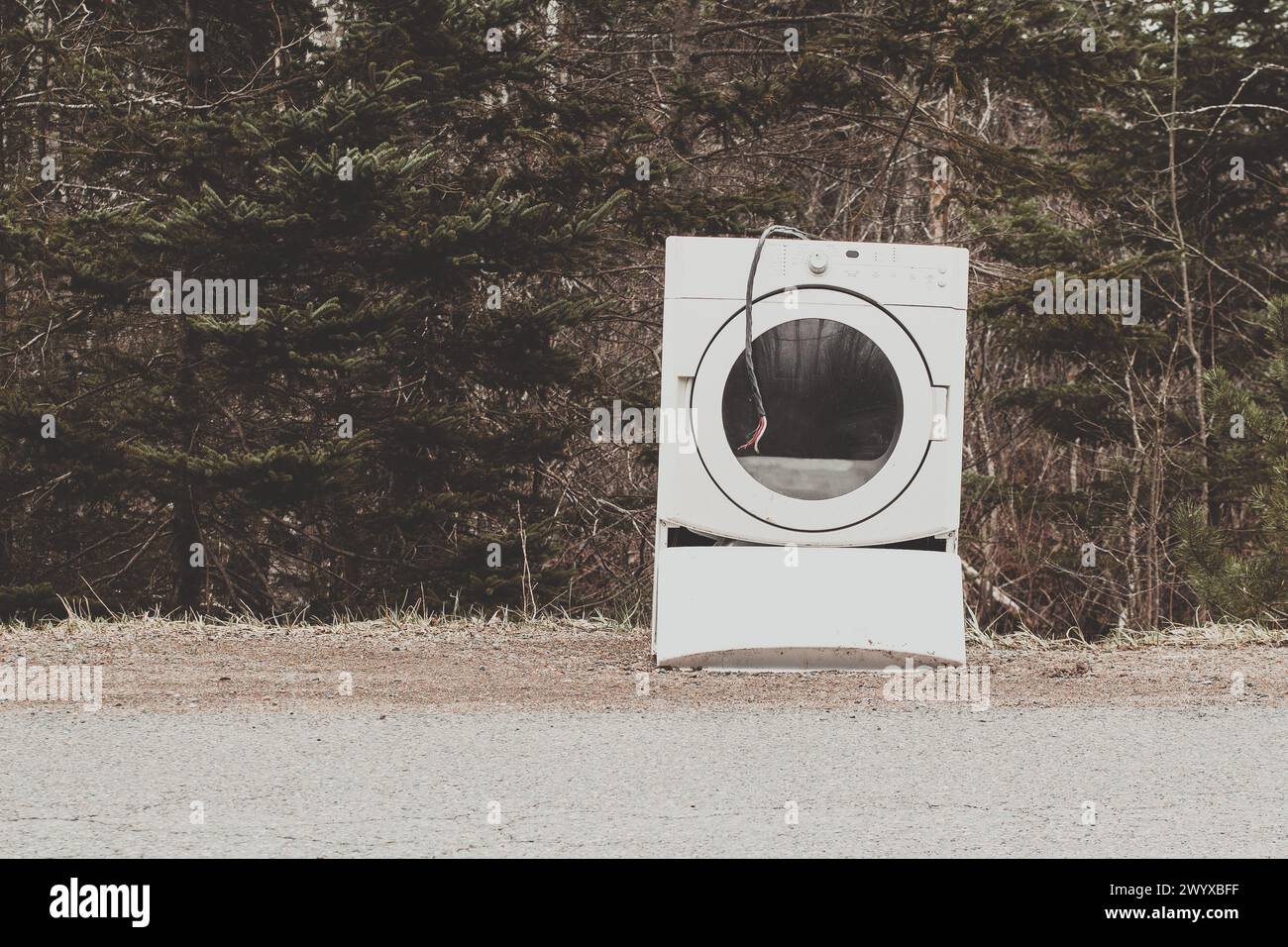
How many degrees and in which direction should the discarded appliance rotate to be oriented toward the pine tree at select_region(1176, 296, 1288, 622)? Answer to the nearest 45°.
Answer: approximately 135° to its left

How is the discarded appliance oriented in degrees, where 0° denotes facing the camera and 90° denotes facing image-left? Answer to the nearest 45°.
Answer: approximately 0°
